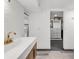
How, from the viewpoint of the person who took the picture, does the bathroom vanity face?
facing the viewer and to the right of the viewer
